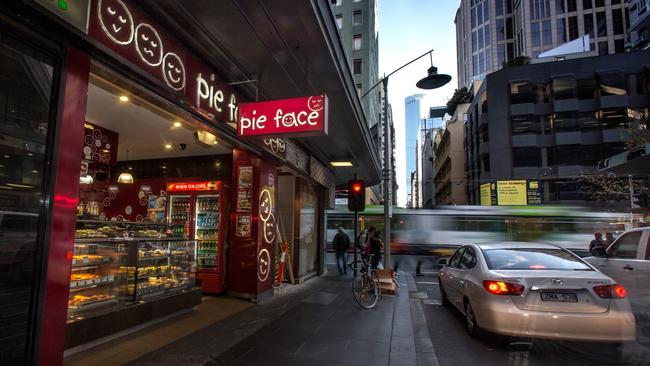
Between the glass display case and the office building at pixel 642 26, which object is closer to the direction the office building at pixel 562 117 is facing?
the glass display case

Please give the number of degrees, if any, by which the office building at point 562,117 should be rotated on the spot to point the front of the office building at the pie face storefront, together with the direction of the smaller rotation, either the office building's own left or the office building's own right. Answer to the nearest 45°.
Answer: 0° — it already faces it

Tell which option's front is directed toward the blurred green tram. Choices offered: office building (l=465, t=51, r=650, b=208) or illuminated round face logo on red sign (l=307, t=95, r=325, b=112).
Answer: the office building

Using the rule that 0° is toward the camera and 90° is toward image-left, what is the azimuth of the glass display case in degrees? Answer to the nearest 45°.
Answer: approximately 315°

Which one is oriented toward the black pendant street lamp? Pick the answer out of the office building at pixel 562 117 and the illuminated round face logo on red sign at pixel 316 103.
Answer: the office building

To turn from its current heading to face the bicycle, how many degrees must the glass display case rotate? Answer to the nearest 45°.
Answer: approximately 45° to its left

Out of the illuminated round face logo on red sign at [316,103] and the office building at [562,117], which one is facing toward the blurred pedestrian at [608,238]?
the office building

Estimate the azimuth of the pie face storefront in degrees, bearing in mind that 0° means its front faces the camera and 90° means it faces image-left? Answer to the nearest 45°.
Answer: approximately 315°
